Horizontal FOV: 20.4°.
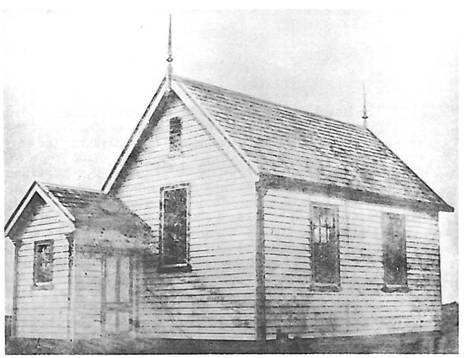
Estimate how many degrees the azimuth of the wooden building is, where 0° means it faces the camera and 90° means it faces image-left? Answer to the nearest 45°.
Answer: approximately 45°
